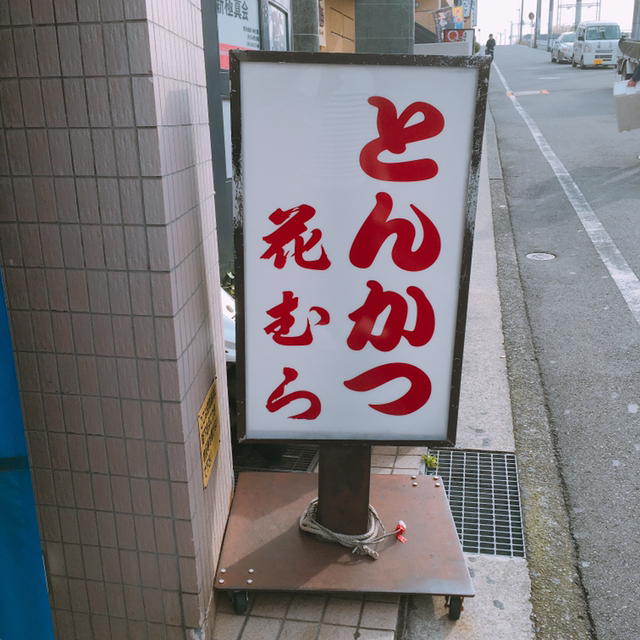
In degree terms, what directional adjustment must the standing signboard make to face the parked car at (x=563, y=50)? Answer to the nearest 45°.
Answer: approximately 180°

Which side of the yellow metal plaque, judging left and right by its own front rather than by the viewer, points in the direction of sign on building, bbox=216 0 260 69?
left

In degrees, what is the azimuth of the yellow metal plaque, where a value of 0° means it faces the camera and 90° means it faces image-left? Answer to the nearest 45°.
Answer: approximately 270°

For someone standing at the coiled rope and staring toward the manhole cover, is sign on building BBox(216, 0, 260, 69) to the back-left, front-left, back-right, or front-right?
front-left

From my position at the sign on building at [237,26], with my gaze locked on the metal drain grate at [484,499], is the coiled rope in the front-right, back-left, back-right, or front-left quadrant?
front-right

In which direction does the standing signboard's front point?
toward the camera

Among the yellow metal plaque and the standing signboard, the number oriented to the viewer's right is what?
1

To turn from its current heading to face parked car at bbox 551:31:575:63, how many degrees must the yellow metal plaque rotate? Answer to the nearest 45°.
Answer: approximately 45° to its left

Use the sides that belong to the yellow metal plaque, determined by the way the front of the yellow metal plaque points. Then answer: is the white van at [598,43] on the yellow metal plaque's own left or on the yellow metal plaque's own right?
on the yellow metal plaque's own left

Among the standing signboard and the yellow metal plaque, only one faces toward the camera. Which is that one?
the standing signboard

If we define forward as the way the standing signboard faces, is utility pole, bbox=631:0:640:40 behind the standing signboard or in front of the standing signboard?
behind

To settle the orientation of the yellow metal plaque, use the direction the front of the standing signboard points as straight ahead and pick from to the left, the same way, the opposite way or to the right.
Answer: to the left
